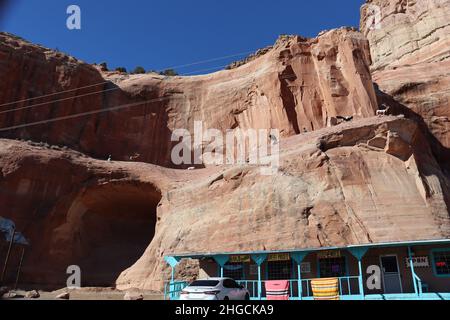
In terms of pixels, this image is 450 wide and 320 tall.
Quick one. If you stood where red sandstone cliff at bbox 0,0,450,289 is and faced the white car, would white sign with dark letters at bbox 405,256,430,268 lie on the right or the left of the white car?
left

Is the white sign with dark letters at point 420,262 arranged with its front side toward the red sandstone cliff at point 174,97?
no

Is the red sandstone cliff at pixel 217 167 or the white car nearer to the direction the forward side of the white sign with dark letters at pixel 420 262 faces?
the white car

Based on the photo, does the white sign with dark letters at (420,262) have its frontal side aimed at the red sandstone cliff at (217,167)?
no

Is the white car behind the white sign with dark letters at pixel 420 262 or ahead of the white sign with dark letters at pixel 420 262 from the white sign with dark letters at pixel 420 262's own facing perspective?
ahead

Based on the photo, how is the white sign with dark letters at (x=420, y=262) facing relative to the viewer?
toward the camera

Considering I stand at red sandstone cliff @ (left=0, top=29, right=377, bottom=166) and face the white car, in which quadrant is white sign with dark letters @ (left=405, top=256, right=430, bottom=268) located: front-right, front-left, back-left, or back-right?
front-left

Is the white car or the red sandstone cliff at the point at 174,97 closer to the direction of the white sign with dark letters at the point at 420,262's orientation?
the white car
